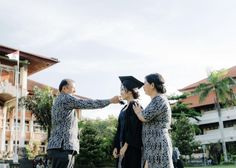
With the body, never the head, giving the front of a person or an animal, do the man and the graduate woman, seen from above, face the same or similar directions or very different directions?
very different directions

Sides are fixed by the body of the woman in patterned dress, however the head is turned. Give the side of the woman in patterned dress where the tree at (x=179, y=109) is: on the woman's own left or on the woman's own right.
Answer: on the woman's own right

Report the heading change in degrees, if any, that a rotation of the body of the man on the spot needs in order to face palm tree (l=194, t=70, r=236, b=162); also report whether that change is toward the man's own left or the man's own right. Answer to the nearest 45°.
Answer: approximately 45° to the man's own left

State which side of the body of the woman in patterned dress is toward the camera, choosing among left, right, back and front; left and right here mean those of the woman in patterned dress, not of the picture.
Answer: left

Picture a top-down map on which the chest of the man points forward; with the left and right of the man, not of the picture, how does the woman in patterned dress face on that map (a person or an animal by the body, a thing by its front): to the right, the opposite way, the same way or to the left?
the opposite way

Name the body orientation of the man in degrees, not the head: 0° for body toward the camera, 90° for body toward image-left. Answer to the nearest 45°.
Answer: approximately 270°

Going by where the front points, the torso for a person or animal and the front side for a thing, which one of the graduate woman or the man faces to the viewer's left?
the graduate woman

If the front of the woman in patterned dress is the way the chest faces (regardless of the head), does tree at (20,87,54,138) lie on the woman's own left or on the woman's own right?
on the woman's own right
